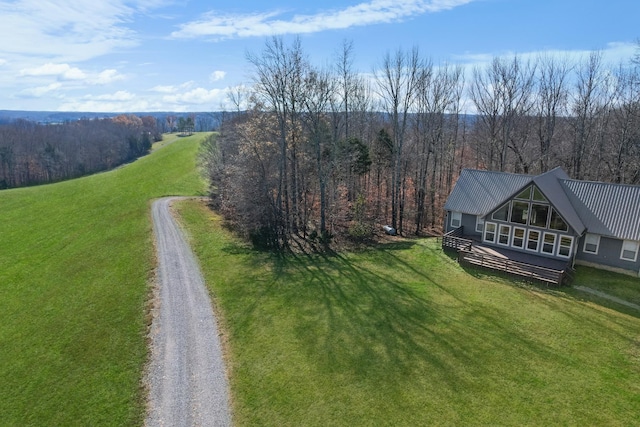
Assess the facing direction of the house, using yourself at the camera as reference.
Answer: facing the viewer and to the left of the viewer

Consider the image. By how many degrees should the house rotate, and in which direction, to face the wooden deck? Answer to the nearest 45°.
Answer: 0° — it already faces it
